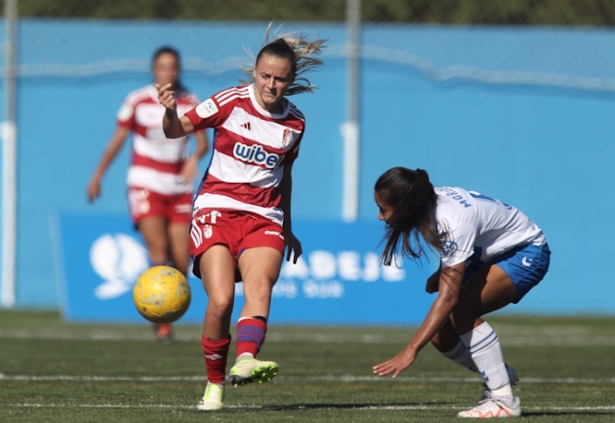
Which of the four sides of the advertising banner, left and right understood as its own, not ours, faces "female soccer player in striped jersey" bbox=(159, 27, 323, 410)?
front

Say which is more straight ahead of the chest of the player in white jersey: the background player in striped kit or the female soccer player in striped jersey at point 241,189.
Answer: the female soccer player in striped jersey

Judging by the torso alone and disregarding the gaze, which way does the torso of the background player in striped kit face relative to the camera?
toward the camera

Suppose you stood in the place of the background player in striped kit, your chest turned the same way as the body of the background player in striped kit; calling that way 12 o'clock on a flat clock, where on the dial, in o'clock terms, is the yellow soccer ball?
The yellow soccer ball is roughly at 12 o'clock from the background player in striped kit.

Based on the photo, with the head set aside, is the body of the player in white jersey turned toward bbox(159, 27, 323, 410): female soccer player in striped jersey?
yes

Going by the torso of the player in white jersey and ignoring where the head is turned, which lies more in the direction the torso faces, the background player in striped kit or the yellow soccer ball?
the yellow soccer ball

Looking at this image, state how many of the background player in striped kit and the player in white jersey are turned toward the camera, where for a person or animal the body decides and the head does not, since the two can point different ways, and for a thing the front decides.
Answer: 1

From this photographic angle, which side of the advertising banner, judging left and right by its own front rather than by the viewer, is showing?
front

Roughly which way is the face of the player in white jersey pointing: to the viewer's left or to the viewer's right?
to the viewer's left

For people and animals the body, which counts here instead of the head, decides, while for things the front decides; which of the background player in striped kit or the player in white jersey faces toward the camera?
the background player in striped kit

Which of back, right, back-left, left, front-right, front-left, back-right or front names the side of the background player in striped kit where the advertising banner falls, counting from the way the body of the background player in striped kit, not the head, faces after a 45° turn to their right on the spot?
back

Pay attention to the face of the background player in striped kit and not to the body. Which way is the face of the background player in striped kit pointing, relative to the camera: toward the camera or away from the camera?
toward the camera

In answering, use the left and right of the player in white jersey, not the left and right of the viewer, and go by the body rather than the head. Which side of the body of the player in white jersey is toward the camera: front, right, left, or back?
left

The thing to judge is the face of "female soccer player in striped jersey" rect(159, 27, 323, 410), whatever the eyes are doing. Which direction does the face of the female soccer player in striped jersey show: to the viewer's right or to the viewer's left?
to the viewer's left

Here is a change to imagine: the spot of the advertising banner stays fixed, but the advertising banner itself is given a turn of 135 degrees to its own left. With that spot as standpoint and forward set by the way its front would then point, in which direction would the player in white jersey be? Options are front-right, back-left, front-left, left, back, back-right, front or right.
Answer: back-right

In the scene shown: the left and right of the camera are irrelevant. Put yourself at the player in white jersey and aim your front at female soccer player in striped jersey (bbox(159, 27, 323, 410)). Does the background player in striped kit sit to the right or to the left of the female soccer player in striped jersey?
right
